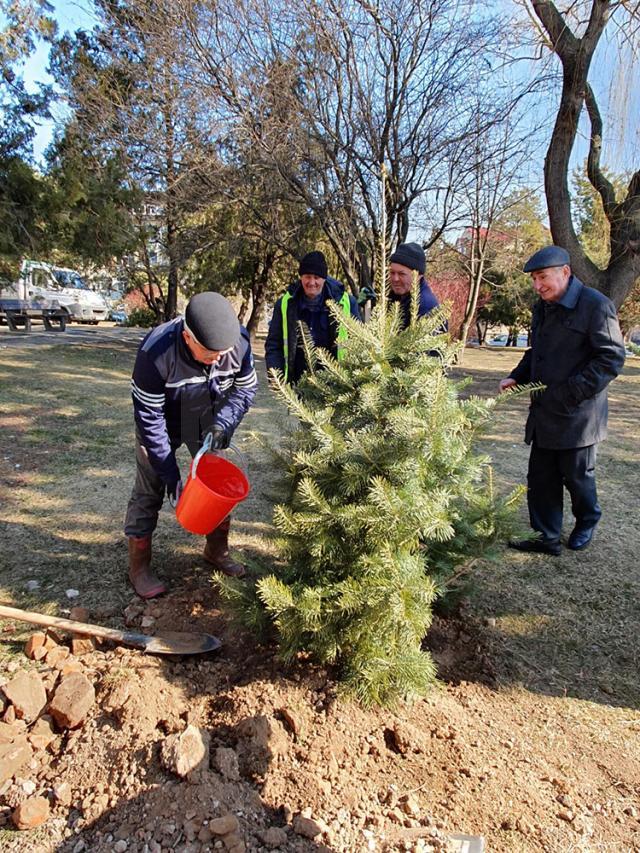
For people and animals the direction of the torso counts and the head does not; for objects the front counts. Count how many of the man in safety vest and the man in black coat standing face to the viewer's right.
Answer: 0

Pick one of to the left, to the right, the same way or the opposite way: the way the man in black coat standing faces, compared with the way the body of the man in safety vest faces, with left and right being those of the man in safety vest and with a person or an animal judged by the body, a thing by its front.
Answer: to the right

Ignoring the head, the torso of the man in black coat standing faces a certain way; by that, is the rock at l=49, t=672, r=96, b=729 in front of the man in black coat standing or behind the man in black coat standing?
in front

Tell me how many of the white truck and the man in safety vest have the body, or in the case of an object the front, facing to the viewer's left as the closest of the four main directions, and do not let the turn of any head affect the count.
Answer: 0

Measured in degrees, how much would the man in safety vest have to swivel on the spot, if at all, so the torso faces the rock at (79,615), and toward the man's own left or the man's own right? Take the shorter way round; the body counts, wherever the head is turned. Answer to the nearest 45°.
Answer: approximately 45° to the man's own right

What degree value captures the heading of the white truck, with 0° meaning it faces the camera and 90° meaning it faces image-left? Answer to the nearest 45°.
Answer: approximately 315°

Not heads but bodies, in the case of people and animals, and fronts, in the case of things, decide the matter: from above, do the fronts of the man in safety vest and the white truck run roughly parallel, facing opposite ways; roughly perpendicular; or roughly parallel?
roughly perpendicular

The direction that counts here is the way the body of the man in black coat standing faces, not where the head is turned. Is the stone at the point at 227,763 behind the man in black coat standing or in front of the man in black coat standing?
in front

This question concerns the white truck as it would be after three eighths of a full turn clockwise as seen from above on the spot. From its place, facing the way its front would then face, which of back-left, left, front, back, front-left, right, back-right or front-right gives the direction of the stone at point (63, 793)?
left

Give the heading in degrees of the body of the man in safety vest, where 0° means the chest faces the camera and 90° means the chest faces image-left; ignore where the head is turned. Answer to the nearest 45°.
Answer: approximately 0°

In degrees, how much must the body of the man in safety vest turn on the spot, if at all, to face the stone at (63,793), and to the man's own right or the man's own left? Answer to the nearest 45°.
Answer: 0° — they already face it

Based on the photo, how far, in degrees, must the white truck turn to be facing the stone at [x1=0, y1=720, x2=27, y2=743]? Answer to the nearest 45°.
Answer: approximately 45° to its right

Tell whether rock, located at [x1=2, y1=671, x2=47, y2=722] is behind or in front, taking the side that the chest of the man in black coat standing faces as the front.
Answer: in front

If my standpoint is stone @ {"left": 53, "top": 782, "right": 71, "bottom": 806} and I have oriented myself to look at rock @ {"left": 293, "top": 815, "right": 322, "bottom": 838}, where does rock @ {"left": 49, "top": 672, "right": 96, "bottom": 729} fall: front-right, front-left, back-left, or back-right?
back-left
